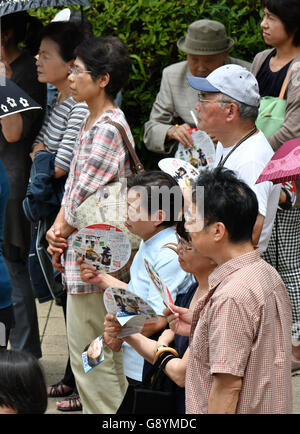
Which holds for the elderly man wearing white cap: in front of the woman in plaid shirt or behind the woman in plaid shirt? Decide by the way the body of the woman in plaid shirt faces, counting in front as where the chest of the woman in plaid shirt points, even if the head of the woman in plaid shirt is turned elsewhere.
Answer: behind

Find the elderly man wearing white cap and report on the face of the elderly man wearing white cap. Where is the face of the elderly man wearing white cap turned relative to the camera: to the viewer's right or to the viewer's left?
to the viewer's left

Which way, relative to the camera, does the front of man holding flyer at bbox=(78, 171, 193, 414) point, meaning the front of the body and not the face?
to the viewer's left

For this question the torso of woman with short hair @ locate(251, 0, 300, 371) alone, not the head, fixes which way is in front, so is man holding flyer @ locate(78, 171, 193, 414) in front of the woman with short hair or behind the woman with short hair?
in front

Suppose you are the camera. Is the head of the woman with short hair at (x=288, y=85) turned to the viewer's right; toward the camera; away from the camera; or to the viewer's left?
to the viewer's left

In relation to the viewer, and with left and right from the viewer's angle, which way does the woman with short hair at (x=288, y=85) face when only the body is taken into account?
facing the viewer and to the left of the viewer

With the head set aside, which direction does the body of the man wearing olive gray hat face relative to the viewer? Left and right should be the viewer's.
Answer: facing the viewer

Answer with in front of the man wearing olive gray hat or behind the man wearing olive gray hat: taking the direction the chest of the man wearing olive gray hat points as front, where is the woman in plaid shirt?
in front

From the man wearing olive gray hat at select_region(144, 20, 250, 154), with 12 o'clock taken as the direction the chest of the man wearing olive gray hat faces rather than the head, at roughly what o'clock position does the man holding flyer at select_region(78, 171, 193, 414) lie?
The man holding flyer is roughly at 12 o'clock from the man wearing olive gray hat.
